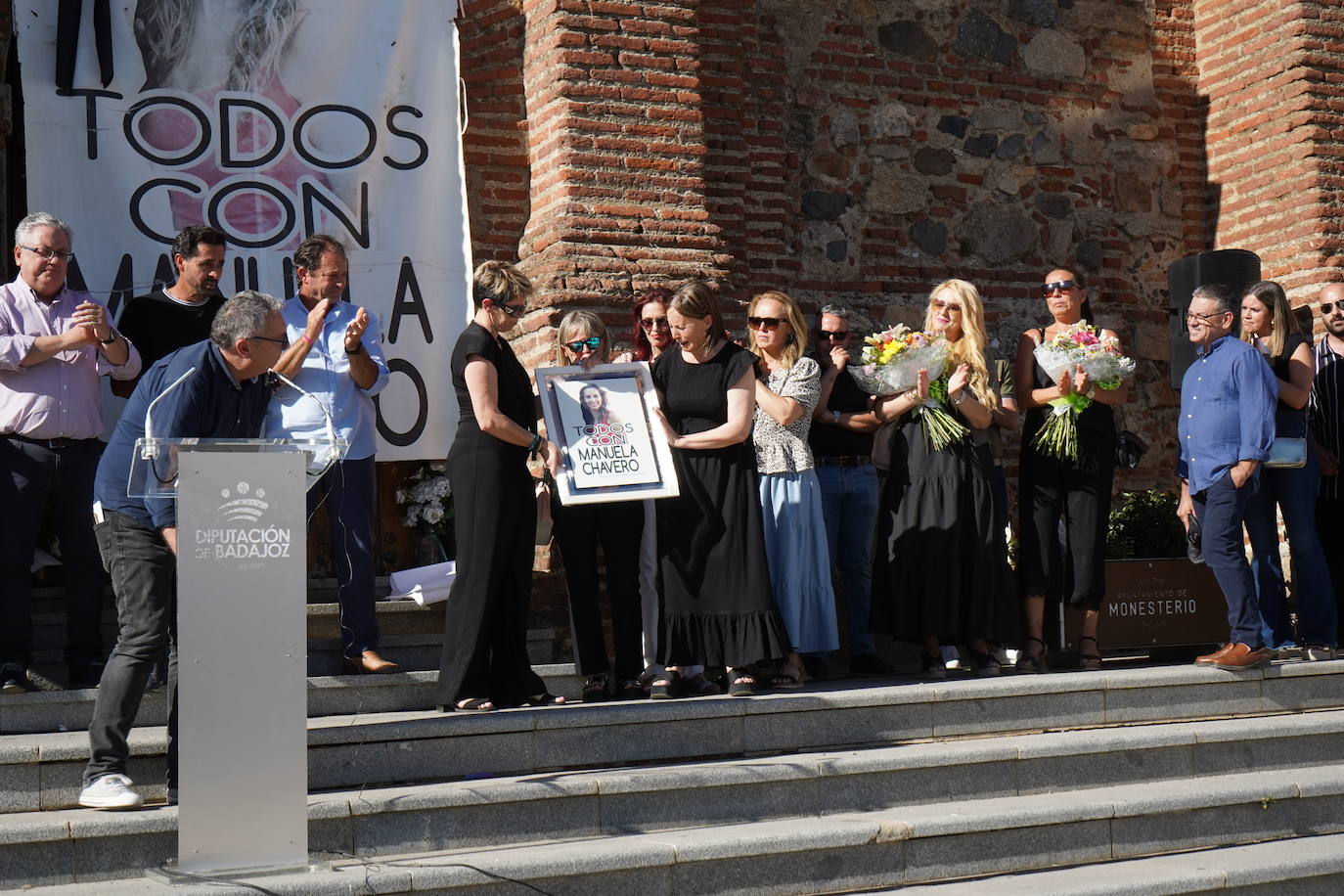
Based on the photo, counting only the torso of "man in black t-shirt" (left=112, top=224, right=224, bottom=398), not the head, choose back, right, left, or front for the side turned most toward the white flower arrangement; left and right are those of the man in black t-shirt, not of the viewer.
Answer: left

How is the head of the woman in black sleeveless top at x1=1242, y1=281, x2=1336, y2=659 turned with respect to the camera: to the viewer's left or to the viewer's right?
to the viewer's left

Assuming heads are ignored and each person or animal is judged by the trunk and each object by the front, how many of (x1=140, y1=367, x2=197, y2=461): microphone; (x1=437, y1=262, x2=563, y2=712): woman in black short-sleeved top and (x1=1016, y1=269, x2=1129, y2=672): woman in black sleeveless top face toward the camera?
1

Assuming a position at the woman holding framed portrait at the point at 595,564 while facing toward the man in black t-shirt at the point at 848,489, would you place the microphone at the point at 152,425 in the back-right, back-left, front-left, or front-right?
back-right

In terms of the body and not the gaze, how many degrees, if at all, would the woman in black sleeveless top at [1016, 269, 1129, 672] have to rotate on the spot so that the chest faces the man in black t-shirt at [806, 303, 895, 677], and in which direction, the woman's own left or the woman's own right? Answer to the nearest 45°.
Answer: approximately 90° to the woman's own right

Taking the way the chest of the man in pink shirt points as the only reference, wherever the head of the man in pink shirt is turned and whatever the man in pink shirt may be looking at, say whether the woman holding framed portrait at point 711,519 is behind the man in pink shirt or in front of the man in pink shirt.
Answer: in front

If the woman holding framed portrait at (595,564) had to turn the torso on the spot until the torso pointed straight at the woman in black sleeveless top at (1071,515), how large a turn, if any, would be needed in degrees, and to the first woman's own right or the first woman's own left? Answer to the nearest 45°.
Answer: approximately 90° to the first woman's own left

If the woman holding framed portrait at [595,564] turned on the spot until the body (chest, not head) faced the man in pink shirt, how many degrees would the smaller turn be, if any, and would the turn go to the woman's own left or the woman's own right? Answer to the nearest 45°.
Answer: approximately 90° to the woman's own right

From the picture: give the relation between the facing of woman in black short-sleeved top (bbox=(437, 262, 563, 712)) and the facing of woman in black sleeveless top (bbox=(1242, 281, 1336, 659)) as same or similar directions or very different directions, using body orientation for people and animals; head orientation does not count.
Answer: very different directions

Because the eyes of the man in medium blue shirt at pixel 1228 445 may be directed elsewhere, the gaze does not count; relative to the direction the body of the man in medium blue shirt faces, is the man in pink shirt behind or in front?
in front

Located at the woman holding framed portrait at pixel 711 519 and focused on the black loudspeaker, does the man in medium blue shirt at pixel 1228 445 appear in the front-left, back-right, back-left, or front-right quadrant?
front-right

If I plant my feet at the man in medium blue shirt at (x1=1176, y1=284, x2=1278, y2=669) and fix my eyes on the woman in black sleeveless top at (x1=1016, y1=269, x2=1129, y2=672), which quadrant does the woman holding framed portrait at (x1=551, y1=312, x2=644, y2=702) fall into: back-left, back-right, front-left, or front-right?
front-left

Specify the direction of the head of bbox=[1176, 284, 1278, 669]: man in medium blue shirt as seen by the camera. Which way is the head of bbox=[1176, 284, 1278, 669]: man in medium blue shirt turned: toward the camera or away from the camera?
toward the camera

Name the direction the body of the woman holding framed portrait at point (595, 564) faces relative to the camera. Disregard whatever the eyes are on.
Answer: toward the camera

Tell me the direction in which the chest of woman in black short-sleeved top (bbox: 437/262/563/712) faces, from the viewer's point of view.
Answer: to the viewer's right

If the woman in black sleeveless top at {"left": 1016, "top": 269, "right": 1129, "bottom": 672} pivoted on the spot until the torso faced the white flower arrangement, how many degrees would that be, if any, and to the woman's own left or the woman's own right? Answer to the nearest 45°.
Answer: approximately 90° to the woman's own right

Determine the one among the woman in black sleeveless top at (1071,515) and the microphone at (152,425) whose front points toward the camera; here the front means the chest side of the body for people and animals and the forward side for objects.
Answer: the woman in black sleeveless top
